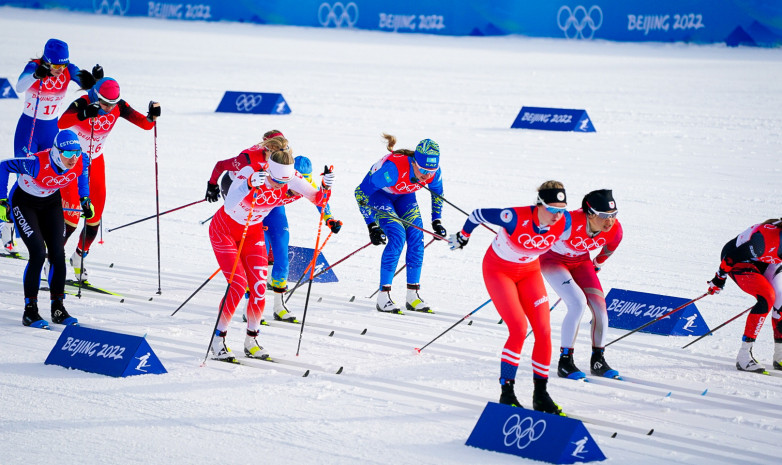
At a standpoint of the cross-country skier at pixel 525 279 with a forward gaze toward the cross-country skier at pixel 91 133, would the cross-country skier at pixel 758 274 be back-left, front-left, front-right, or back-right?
back-right

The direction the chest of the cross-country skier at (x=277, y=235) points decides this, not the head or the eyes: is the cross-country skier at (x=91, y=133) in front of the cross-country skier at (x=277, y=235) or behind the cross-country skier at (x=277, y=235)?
behind

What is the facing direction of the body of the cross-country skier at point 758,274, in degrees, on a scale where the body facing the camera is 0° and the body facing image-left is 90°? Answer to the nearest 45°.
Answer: approximately 315°

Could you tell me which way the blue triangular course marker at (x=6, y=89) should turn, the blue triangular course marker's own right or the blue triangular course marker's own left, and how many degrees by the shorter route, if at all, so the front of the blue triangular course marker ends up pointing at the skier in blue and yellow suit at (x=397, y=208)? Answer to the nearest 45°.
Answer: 0° — it already faces them

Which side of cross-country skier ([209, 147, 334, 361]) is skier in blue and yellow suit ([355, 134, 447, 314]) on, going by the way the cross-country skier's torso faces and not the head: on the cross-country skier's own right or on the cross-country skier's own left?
on the cross-country skier's own left

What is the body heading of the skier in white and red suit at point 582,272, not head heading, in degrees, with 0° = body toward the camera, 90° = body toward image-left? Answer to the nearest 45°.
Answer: approximately 315°

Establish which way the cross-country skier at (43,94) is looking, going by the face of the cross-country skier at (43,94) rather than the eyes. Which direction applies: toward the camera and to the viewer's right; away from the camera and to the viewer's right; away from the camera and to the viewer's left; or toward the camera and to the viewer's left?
toward the camera and to the viewer's right

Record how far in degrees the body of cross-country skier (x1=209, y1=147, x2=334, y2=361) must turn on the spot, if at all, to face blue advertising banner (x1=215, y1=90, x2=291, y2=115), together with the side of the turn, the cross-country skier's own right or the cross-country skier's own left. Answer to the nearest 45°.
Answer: approximately 135° to the cross-country skier's own left
